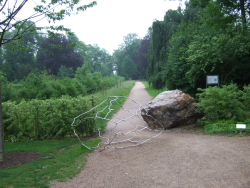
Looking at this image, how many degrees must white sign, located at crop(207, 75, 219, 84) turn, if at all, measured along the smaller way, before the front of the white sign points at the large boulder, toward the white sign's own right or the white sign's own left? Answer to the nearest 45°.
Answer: approximately 45° to the white sign's own right

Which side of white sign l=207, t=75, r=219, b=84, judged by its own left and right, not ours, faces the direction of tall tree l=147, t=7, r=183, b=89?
back

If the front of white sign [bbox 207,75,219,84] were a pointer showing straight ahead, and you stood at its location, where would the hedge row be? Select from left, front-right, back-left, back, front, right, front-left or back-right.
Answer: front-right

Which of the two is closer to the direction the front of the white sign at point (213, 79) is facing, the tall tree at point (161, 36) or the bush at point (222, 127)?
the bush

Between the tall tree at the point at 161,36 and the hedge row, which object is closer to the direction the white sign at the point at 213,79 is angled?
the hedge row

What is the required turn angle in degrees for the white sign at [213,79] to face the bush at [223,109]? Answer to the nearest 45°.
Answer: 0° — it already faces it

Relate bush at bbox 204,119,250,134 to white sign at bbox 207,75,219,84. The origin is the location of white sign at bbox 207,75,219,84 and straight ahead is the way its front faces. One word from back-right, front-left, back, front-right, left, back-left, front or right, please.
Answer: front

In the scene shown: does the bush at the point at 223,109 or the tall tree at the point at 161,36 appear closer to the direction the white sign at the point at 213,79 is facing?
the bush

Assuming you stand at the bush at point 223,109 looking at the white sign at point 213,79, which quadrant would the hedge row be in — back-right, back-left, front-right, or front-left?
back-left

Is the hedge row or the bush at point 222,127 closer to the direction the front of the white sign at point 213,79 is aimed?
the bush

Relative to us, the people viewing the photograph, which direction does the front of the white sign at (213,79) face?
facing the viewer
